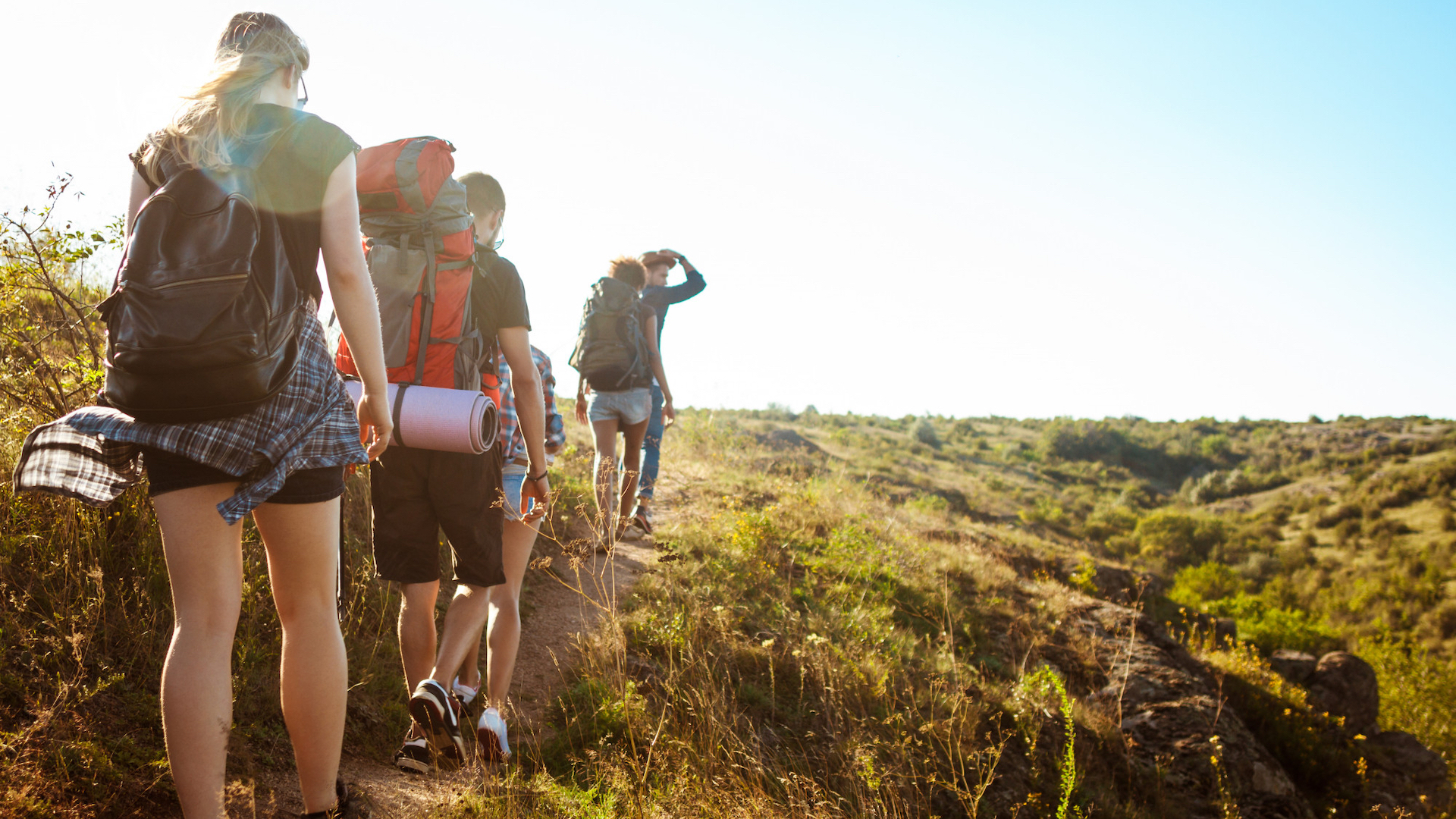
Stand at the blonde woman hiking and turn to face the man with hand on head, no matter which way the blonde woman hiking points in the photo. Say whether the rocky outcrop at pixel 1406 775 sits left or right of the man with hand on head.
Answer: right

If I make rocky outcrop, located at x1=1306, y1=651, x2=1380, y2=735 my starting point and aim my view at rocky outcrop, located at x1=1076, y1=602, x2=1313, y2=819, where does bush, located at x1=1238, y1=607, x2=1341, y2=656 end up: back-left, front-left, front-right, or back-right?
back-right

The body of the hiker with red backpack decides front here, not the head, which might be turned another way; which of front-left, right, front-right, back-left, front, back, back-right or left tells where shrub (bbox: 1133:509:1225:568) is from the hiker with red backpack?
front

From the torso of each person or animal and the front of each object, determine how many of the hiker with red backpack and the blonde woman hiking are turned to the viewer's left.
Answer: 0

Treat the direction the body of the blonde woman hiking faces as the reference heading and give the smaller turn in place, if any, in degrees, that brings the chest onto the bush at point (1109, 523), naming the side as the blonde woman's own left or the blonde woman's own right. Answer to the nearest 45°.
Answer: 0° — they already face it

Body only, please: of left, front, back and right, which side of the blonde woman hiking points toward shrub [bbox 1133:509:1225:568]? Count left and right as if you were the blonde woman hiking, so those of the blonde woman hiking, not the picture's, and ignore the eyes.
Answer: front

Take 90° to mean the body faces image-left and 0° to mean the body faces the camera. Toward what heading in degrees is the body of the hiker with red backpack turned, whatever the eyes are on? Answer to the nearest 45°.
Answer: approximately 225°

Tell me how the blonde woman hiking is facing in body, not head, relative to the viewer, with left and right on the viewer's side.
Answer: facing away from the viewer and to the right of the viewer

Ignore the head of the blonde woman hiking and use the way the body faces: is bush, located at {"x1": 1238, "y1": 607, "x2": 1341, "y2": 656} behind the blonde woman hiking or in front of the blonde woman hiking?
in front
